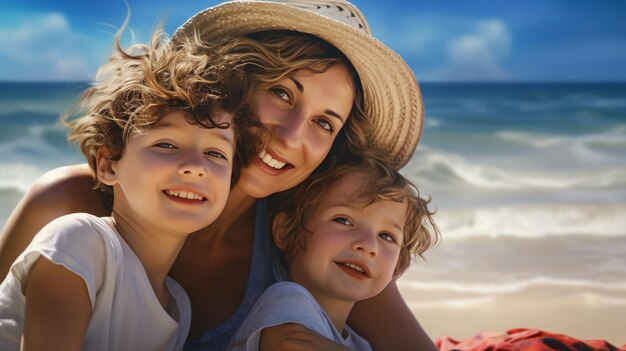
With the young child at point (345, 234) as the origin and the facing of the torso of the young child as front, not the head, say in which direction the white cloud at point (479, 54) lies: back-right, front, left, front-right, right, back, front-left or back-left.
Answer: back-left

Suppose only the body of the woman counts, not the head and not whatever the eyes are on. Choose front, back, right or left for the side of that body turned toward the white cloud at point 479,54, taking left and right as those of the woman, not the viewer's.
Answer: back

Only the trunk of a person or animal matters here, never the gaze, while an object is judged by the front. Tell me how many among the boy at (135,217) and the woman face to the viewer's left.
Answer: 0

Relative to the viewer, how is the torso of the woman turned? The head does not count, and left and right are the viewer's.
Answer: facing the viewer

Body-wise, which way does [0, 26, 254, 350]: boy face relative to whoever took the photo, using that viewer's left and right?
facing the viewer and to the right of the viewer

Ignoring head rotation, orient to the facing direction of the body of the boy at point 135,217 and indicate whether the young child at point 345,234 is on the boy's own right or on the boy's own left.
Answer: on the boy's own left

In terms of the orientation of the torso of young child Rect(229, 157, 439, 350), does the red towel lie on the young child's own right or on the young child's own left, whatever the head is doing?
on the young child's own left

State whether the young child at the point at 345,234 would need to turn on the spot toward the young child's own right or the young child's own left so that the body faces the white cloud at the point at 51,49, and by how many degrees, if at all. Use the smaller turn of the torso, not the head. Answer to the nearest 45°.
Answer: approximately 180°

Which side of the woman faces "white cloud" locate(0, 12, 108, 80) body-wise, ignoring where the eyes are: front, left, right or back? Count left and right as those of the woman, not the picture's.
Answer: back

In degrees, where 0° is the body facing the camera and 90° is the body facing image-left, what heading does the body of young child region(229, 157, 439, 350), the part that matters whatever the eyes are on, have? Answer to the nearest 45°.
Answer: approximately 315°

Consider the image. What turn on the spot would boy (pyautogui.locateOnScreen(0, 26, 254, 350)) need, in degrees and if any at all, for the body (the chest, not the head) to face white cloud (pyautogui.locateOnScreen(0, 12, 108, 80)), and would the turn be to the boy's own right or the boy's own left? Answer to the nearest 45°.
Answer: approximately 135° to the boy's own left

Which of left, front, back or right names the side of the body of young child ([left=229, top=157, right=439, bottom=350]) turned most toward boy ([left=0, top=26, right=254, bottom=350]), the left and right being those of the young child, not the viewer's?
right
